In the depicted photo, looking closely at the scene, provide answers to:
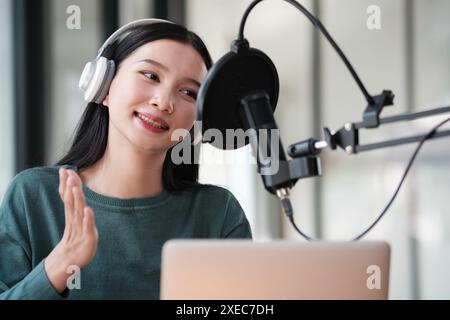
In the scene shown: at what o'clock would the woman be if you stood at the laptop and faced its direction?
The woman is roughly at 11 o'clock from the laptop.

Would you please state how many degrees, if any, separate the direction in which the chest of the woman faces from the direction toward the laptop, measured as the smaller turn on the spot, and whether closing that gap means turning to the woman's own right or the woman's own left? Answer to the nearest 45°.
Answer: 0° — they already face it

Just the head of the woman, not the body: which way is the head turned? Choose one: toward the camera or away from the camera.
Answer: toward the camera

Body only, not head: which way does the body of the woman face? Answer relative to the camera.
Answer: toward the camera

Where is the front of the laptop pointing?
away from the camera

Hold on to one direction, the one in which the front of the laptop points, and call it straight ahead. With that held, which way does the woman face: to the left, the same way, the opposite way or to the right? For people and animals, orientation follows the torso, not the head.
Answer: the opposite way

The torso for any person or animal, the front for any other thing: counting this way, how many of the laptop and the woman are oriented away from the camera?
1
